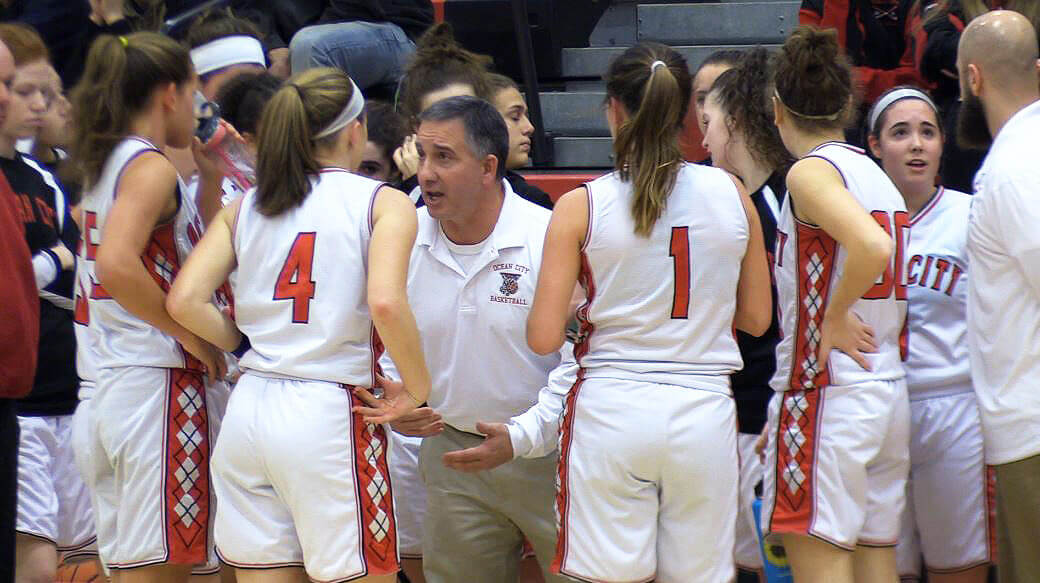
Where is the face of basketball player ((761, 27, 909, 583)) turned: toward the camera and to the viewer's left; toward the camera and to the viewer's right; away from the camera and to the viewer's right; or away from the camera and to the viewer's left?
away from the camera and to the viewer's left

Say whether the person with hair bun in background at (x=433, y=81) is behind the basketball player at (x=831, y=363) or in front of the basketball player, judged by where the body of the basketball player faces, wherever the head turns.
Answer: in front

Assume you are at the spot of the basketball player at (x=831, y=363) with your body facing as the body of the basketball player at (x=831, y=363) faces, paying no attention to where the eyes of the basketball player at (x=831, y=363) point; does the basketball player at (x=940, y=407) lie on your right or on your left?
on your right

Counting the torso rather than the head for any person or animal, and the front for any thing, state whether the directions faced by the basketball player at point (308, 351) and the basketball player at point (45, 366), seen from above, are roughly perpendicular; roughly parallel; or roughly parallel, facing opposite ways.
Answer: roughly perpendicular

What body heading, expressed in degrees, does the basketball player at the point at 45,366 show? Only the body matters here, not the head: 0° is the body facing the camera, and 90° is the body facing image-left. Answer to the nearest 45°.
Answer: approximately 315°

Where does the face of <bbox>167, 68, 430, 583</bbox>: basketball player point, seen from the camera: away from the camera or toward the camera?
away from the camera
